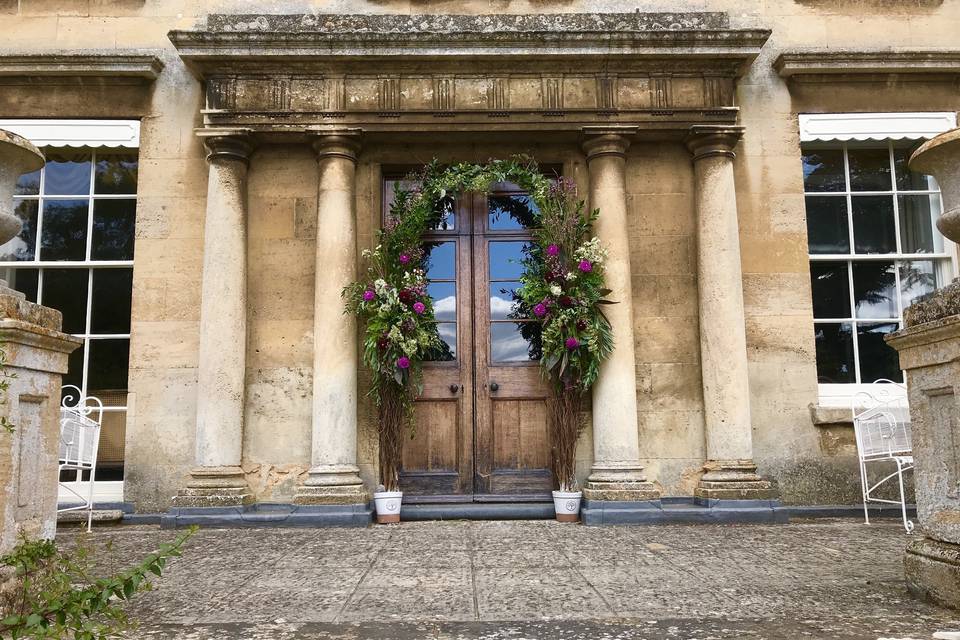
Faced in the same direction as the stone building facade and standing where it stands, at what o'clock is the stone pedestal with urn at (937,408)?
The stone pedestal with urn is roughly at 11 o'clock from the stone building facade.

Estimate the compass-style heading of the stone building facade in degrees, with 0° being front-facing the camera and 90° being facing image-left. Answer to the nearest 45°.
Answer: approximately 0°

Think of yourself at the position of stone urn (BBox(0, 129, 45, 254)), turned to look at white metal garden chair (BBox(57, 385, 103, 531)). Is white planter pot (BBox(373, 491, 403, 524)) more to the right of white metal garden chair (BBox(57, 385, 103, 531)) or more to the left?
right
